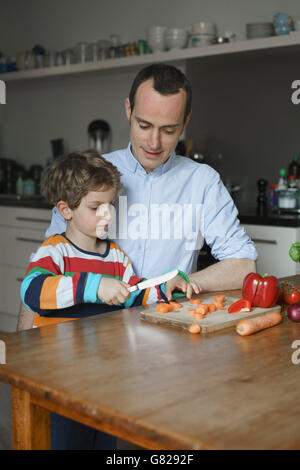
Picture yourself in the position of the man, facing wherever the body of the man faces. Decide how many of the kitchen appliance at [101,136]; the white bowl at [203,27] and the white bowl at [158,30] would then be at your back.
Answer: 3

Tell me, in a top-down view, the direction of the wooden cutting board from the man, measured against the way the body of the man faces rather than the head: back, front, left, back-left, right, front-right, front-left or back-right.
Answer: front

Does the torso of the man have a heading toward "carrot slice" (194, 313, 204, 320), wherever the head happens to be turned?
yes

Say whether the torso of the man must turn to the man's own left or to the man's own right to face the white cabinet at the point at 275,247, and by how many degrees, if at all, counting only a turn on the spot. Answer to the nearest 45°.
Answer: approximately 135° to the man's own left

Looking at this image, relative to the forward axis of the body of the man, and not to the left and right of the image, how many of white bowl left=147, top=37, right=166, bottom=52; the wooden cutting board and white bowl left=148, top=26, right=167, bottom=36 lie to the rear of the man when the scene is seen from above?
2

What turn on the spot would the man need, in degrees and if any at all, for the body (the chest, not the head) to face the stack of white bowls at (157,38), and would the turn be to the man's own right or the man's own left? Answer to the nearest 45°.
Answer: approximately 180°

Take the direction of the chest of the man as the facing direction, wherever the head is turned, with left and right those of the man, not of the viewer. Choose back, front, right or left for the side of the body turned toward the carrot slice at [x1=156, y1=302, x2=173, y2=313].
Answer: front

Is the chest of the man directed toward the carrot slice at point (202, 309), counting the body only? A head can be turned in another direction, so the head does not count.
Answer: yes

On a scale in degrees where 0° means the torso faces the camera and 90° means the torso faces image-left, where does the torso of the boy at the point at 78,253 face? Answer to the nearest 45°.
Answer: approximately 315°

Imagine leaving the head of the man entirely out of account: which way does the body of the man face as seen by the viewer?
toward the camera

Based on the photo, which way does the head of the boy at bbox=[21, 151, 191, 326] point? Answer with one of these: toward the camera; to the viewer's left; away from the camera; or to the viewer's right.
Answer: to the viewer's right

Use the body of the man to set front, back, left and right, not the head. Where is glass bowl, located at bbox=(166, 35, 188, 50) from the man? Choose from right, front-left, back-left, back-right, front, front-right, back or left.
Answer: back
